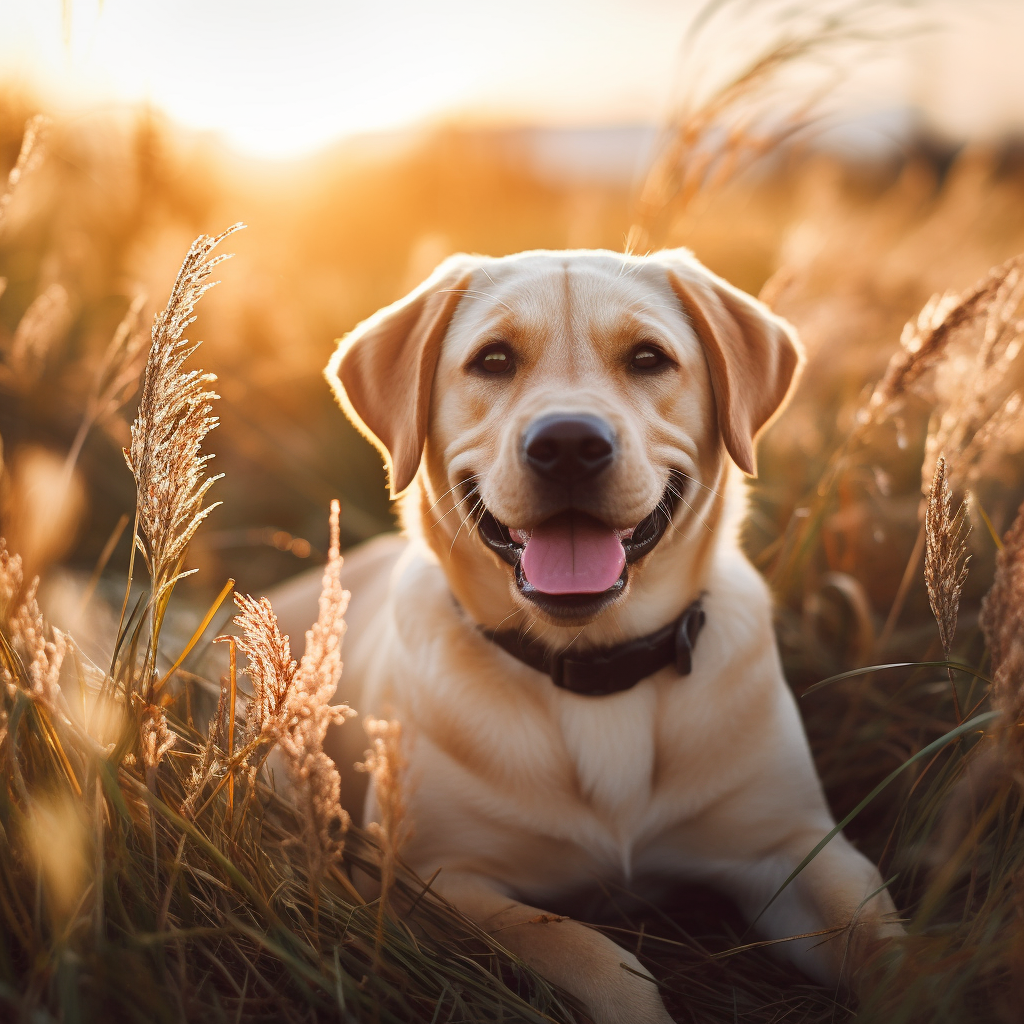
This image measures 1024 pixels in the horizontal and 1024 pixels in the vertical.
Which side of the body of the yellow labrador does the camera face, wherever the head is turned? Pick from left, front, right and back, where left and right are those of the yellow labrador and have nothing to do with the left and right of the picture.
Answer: front

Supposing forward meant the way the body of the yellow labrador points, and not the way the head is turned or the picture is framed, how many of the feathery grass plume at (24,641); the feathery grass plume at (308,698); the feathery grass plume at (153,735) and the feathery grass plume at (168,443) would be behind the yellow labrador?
0

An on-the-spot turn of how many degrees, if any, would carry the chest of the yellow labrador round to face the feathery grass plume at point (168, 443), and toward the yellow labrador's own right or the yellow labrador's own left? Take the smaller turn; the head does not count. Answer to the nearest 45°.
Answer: approximately 45° to the yellow labrador's own right

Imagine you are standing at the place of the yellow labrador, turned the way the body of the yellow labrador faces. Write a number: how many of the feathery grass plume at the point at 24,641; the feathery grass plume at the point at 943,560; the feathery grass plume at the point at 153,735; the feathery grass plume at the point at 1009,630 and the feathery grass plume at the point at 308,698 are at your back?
0

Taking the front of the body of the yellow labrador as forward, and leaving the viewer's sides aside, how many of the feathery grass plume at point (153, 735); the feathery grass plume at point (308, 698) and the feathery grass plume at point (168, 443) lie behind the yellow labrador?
0

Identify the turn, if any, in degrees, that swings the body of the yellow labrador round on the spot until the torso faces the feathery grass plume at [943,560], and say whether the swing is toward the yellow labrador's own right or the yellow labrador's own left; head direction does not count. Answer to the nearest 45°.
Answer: approximately 45° to the yellow labrador's own left

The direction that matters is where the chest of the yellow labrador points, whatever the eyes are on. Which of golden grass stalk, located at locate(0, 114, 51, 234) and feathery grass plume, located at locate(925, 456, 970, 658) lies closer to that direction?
the feathery grass plume

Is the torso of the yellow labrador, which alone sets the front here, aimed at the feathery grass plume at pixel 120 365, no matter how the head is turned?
no

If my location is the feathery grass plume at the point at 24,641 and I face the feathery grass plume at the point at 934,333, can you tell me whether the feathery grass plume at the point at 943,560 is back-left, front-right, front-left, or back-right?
front-right

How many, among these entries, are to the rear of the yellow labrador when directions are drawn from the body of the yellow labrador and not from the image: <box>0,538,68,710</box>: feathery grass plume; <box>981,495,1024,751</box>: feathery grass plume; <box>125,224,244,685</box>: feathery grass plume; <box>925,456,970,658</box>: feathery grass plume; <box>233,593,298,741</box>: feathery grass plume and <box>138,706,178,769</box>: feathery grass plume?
0

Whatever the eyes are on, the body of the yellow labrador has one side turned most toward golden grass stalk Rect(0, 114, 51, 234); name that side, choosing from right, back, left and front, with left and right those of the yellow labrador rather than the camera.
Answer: back

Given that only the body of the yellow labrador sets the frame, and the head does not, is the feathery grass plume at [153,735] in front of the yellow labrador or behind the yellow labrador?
in front

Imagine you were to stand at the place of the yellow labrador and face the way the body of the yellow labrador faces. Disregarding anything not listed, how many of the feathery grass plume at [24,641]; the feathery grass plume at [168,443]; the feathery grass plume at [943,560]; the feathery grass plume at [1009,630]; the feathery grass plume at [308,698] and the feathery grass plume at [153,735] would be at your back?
0
